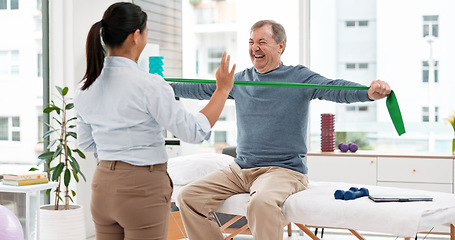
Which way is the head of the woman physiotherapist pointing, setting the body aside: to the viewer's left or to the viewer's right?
to the viewer's right

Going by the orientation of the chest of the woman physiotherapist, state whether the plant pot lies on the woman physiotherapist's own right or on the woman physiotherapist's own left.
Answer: on the woman physiotherapist's own left

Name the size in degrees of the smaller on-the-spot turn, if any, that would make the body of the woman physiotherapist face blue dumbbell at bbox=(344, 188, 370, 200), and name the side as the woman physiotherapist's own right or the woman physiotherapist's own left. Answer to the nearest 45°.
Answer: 0° — they already face it

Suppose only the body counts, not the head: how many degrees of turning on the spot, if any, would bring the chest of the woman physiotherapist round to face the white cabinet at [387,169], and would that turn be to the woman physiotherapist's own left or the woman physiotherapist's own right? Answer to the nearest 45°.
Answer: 0° — they already face it

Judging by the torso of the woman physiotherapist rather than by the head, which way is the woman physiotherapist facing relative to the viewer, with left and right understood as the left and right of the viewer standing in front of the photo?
facing away from the viewer and to the right of the viewer

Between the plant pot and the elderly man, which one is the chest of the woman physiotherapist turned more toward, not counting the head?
the elderly man

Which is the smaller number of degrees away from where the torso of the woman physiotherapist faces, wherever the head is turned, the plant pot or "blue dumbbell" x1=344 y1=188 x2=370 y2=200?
the blue dumbbell
